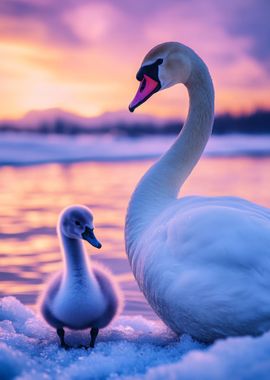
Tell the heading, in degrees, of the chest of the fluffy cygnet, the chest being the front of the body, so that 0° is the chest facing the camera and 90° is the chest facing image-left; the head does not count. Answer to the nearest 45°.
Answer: approximately 0°
